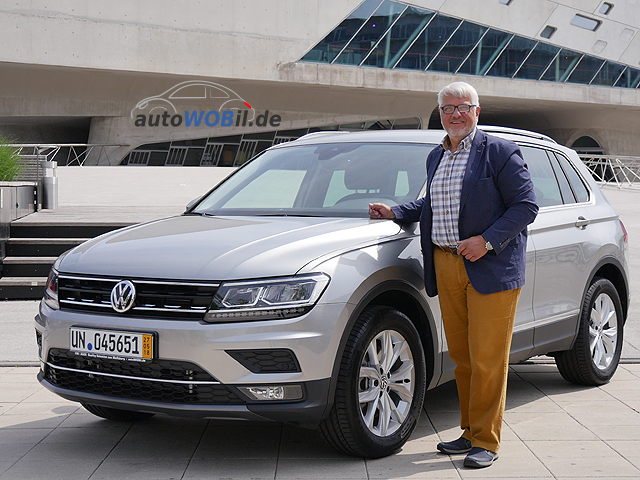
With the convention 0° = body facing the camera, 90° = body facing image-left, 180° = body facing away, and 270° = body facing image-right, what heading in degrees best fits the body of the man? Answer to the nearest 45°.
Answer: approximately 45°

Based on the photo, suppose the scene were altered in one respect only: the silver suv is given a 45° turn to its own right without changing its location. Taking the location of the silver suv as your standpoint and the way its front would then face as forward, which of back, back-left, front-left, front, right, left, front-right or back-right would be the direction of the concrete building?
right

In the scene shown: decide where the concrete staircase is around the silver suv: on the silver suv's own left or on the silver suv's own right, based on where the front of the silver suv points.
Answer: on the silver suv's own right

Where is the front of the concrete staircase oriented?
toward the camera

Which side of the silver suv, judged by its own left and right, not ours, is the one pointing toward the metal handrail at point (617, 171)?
back

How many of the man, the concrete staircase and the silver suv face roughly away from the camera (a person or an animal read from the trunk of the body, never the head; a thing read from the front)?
0

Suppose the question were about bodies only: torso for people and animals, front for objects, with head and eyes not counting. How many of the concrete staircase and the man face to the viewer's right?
0

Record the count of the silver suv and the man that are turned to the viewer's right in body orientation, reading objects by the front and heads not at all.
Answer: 0

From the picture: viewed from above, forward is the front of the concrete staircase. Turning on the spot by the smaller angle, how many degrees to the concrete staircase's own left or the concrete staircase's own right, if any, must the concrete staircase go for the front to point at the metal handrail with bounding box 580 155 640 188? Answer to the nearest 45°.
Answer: approximately 135° to the concrete staircase's own left

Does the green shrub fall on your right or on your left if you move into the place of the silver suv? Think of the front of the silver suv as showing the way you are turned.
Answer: on your right

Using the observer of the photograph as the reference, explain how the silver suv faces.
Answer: facing the viewer and to the left of the viewer

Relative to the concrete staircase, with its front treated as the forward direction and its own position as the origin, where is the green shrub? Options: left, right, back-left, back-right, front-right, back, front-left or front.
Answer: back

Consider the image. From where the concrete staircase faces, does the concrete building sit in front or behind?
behind
